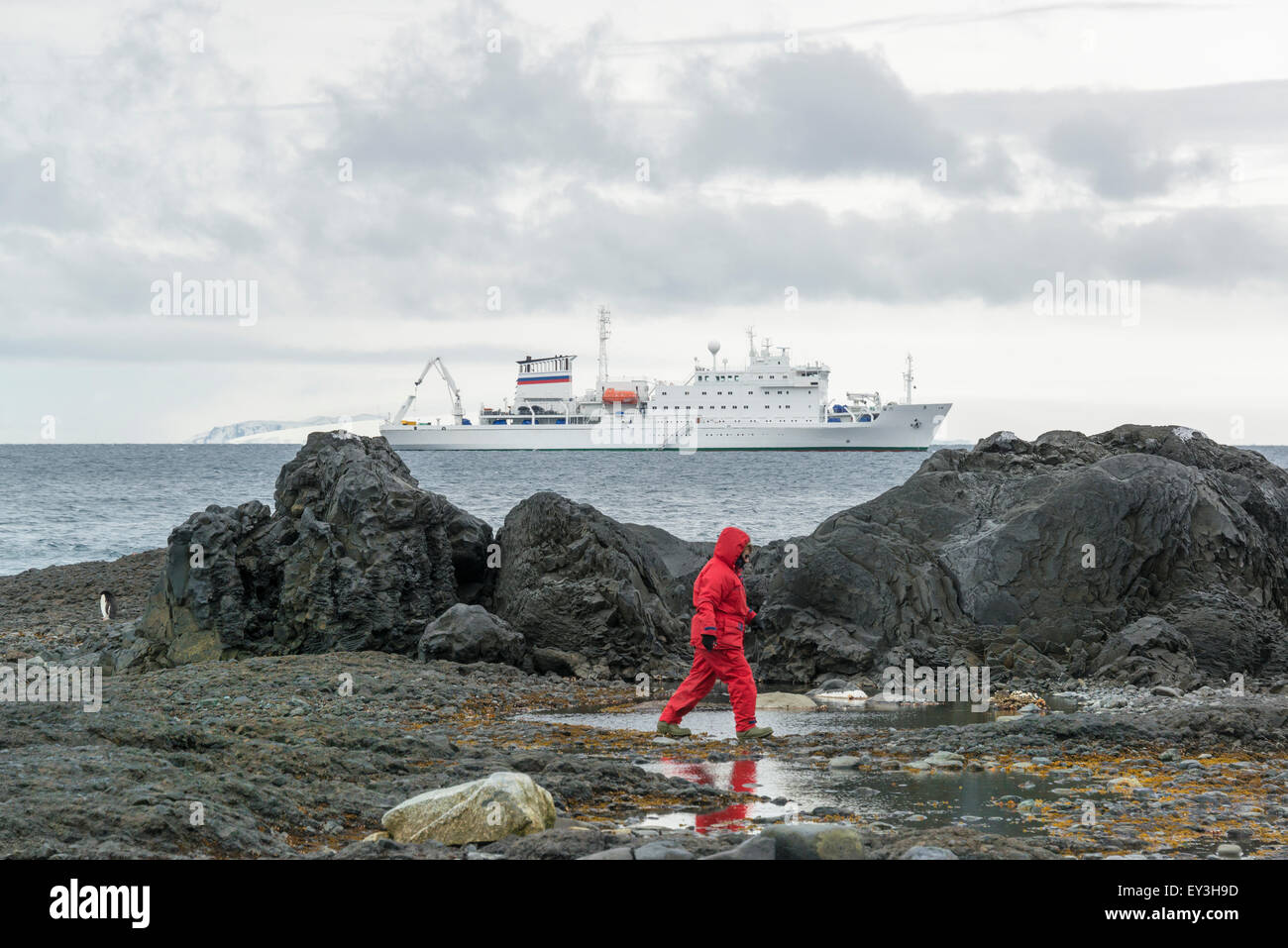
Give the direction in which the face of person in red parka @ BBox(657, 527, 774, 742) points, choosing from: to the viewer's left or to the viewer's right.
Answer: to the viewer's right

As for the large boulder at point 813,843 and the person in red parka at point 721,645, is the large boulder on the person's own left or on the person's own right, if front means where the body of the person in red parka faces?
on the person's own right

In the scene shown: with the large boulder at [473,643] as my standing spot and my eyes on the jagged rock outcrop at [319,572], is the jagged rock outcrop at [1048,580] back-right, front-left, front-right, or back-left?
back-right

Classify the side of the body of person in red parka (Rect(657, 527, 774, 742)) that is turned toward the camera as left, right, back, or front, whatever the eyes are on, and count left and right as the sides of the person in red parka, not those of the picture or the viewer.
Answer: right

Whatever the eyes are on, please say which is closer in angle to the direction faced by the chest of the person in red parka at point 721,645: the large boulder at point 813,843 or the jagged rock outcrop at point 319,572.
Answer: the large boulder

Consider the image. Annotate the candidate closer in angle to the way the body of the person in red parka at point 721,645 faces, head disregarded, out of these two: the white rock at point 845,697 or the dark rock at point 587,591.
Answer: the white rock

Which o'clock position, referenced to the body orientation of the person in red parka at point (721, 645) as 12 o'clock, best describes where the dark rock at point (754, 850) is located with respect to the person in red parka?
The dark rock is roughly at 3 o'clock from the person in red parka.
